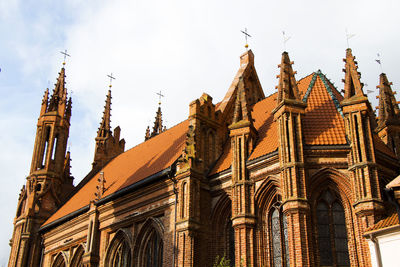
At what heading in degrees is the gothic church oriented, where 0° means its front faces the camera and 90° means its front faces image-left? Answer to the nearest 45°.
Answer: approximately 135°
